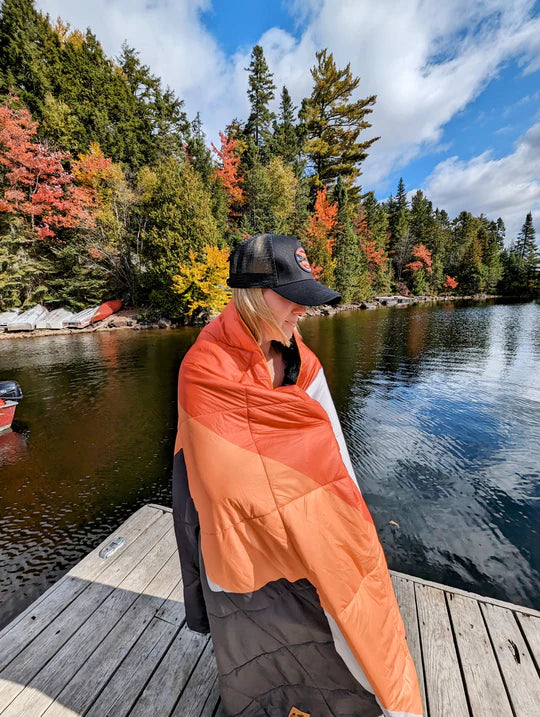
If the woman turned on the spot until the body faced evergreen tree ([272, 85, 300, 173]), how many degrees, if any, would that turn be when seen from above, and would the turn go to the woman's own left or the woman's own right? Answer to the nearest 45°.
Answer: approximately 135° to the woman's own left

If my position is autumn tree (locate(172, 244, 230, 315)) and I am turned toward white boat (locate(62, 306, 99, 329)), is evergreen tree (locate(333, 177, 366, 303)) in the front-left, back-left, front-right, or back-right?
back-right

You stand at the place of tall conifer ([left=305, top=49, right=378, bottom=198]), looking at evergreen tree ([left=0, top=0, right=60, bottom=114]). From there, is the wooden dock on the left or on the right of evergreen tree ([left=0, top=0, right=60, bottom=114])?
left

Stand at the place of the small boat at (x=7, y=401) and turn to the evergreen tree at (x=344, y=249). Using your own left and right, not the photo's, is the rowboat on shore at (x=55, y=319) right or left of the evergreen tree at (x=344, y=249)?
left

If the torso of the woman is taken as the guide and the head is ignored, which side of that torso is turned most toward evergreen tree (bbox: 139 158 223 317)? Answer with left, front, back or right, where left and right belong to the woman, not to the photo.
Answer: back

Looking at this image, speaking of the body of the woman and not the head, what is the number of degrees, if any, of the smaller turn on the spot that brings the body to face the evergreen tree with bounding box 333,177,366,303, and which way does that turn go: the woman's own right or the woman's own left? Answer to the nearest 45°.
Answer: approximately 135° to the woman's own left

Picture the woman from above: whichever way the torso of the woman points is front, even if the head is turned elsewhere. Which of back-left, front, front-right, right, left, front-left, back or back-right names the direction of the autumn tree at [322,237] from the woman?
back-left

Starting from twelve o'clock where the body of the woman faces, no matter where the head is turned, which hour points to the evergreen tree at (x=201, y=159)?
The evergreen tree is roughly at 7 o'clock from the woman.

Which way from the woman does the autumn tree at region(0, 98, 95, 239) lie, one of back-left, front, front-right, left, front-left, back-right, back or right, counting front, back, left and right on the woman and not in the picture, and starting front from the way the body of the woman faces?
back

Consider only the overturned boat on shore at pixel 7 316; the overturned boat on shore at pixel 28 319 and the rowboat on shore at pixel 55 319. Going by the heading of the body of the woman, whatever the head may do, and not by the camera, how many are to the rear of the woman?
3

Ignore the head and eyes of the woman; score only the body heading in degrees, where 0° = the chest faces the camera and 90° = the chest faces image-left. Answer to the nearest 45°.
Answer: approximately 315°
